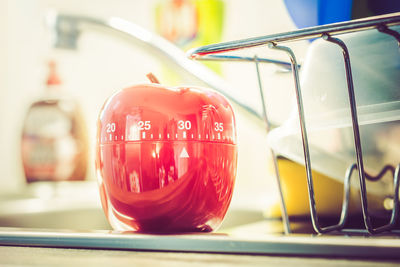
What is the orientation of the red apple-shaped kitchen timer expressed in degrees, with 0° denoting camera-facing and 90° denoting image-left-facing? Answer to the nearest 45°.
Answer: approximately 0°

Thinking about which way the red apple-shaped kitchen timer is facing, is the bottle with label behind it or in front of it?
behind

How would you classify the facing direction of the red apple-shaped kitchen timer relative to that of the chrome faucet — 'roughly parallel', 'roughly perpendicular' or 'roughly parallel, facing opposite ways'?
roughly perpendicular
